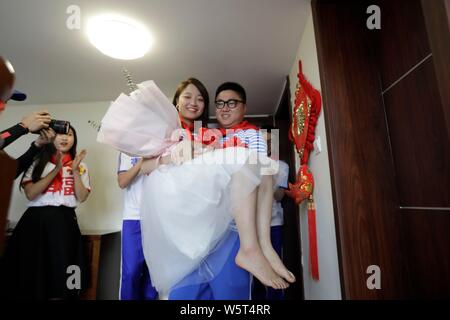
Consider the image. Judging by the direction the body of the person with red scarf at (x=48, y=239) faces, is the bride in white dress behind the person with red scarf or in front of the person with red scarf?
in front
